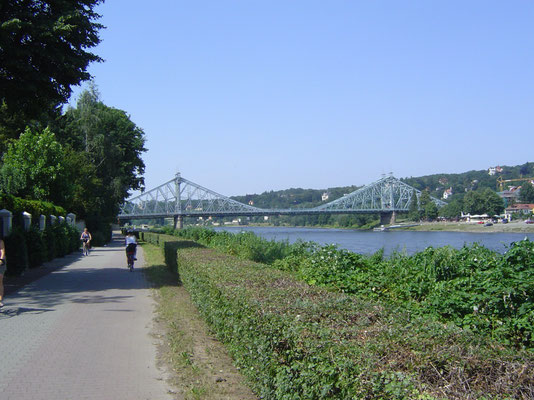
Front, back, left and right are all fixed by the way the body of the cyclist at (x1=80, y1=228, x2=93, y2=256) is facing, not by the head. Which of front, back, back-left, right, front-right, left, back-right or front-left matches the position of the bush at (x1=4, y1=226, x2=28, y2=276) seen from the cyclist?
front

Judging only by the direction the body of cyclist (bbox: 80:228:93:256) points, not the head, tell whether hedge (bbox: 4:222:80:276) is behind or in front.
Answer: in front

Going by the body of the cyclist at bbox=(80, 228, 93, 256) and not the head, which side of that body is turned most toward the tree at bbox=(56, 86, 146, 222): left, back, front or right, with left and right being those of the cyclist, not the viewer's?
back

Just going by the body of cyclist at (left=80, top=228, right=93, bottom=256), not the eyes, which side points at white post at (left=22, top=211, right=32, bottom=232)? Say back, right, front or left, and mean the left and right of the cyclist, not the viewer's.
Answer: front

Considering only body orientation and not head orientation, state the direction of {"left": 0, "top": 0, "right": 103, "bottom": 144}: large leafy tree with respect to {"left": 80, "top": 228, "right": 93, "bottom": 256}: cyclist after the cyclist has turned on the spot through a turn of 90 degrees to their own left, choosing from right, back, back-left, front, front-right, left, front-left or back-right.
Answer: right

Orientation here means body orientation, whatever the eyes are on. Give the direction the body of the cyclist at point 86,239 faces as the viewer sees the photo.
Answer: toward the camera

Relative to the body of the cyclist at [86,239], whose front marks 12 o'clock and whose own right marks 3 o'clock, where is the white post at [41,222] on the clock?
The white post is roughly at 1 o'clock from the cyclist.
